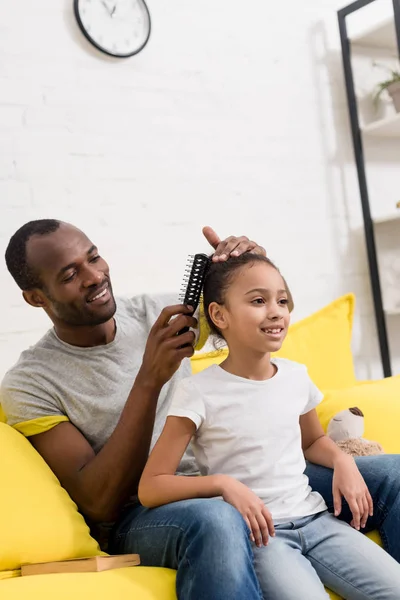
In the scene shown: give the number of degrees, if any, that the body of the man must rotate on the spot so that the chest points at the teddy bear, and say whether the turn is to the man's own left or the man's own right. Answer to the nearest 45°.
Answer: approximately 45° to the man's own left

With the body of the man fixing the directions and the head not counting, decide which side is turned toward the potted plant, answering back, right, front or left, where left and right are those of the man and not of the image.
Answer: left

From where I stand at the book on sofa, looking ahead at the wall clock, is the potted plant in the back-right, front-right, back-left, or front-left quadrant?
front-right

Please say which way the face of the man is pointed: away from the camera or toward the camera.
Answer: toward the camera

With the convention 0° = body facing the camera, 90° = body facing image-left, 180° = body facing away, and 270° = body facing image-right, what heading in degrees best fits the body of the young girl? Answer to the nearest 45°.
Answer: approximately 315°

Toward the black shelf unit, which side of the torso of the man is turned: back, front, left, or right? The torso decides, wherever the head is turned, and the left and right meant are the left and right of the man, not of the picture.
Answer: left

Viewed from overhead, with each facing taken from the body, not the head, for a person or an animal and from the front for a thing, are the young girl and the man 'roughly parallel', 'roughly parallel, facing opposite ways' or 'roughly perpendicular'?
roughly parallel

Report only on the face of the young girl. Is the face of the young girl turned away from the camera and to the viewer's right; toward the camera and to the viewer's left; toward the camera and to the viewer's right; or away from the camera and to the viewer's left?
toward the camera and to the viewer's right
